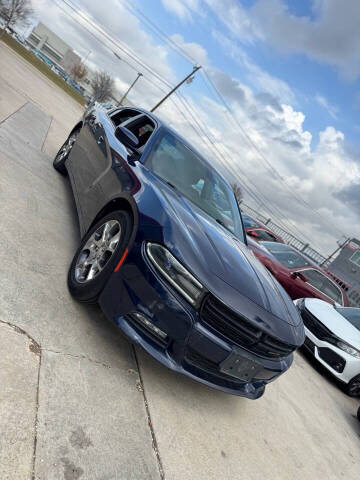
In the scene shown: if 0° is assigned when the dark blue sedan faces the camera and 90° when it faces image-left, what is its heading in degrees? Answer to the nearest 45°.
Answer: approximately 315°

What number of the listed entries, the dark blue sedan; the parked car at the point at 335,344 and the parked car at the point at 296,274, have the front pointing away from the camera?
0

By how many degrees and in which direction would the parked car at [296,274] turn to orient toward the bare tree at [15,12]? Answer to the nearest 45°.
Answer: approximately 90° to its right

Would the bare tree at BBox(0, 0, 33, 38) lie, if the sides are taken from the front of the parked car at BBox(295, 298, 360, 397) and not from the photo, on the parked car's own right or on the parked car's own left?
on the parked car's own right

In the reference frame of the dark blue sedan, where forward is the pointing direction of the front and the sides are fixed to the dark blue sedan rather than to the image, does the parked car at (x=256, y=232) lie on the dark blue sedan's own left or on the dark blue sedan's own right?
on the dark blue sedan's own left

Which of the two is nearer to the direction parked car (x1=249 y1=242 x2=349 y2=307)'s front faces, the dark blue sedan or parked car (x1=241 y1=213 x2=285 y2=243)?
the dark blue sedan

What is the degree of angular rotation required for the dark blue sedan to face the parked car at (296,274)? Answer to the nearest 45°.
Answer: approximately 135° to its left

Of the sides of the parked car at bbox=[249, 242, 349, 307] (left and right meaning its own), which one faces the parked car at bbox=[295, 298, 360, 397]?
left
